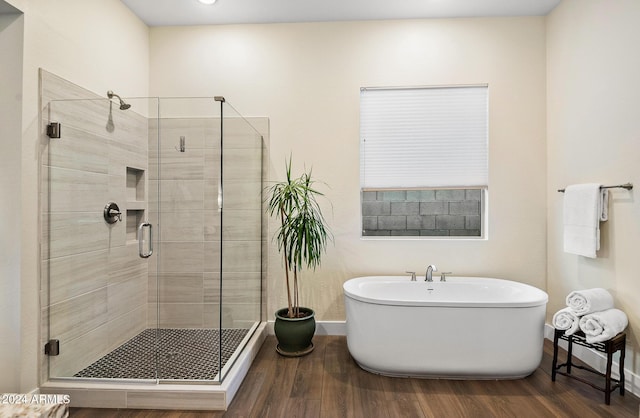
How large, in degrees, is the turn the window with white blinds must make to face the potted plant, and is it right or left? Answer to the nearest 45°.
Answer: approximately 45° to its right

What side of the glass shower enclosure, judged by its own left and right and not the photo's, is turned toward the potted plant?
left

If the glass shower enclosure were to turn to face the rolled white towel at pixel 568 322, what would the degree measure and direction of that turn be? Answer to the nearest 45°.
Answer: approximately 45° to its left

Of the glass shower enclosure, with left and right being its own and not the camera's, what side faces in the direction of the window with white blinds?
left

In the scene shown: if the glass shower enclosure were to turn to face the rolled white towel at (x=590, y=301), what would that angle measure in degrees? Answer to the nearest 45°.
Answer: approximately 45° to its left

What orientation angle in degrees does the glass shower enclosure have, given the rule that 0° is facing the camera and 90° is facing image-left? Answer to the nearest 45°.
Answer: approximately 0°

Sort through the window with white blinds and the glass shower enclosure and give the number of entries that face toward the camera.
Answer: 2
